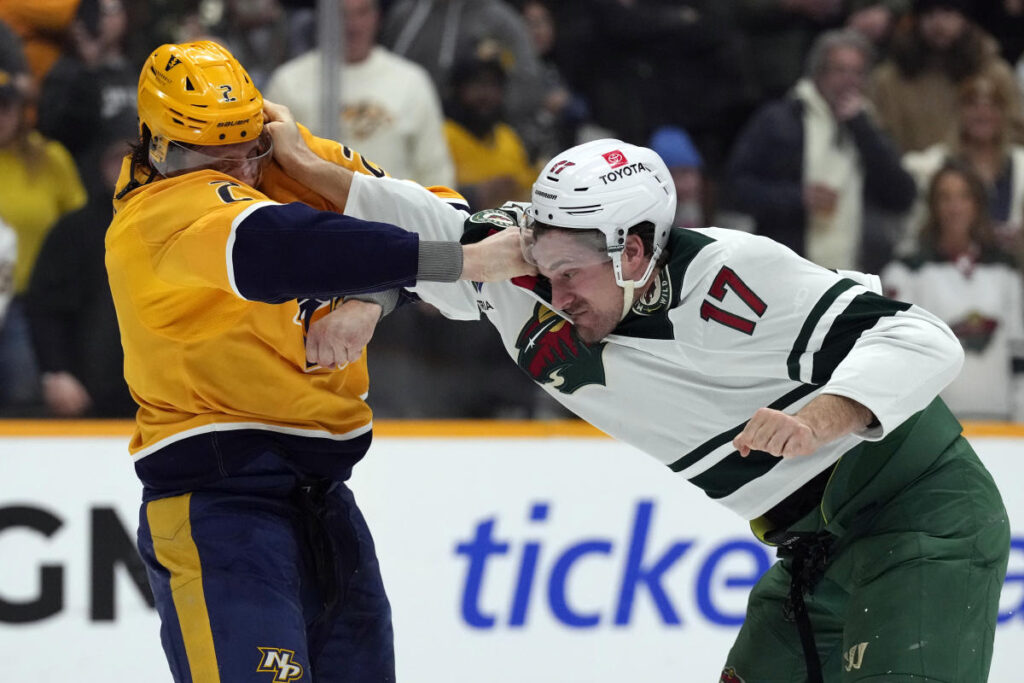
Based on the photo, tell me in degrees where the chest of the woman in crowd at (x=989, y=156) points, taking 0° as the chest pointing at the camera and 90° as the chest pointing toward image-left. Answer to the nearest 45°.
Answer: approximately 0°

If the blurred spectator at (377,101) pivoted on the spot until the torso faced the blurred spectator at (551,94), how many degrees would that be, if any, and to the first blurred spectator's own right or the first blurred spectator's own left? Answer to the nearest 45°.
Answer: approximately 90° to the first blurred spectator's own left

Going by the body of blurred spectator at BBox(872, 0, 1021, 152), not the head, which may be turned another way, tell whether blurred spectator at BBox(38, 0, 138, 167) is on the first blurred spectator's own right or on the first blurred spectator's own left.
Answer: on the first blurred spectator's own right

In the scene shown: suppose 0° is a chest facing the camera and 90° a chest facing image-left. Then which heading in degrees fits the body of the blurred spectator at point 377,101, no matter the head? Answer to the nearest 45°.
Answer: approximately 0°

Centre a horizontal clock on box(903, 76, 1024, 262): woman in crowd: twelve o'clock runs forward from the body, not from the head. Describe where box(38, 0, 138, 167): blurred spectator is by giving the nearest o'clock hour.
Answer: The blurred spectator is roughly at 2 o'clock from the woman in crowd.

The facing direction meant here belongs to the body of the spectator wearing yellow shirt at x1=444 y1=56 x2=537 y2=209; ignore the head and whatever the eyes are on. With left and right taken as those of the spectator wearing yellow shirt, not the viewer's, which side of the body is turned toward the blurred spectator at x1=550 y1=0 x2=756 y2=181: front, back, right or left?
left

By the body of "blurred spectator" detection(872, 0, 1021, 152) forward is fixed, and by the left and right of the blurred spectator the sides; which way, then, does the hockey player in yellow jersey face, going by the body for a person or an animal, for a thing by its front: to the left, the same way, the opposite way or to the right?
to the left
